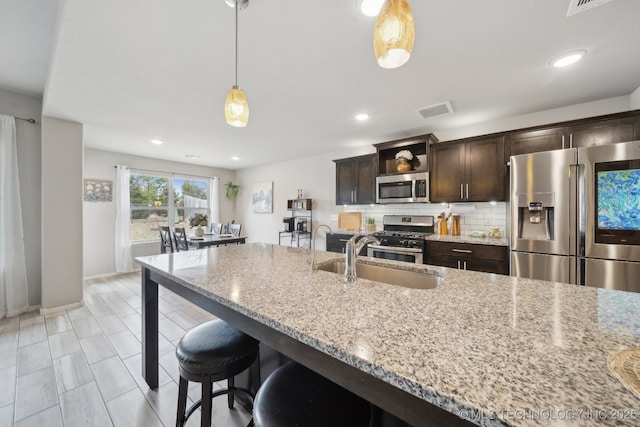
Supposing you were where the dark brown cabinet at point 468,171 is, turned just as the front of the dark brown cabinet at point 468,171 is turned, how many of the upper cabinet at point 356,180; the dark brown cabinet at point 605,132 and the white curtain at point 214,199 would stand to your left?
1

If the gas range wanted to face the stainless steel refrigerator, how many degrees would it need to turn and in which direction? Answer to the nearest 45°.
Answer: approximately 45° to its left

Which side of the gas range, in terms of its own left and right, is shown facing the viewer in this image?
front

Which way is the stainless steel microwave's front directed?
toward the camera

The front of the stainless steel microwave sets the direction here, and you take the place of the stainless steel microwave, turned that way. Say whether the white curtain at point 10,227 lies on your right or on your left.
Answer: on your right

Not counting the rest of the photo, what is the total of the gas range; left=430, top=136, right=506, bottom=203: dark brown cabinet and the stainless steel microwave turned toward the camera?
3

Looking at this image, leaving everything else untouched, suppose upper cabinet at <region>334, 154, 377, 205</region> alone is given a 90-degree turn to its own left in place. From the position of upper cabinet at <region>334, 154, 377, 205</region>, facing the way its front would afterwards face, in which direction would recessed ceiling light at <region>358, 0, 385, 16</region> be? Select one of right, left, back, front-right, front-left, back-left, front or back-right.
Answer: front-right
